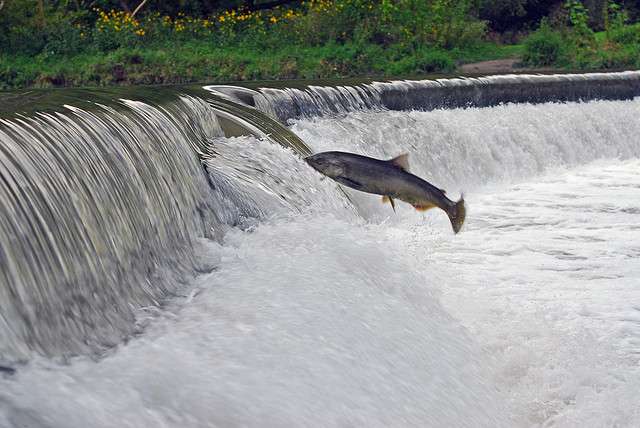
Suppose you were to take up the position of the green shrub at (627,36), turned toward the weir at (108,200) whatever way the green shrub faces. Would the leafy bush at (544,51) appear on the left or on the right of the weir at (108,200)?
right

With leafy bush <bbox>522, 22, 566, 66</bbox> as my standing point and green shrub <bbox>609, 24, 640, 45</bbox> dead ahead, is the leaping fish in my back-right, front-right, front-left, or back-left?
back-right

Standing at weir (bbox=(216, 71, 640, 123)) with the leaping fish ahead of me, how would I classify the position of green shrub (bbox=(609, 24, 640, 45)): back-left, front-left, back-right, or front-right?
back-left

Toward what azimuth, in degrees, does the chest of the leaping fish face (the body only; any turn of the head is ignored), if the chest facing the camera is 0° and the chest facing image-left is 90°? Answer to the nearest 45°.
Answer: approximately 90°

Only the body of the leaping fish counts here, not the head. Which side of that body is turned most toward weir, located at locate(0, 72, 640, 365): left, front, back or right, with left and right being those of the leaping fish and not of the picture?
front

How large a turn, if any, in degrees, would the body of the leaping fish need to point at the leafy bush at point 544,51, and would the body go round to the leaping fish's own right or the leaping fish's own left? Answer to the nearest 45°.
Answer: approximately 90° to the leaping fish's own right

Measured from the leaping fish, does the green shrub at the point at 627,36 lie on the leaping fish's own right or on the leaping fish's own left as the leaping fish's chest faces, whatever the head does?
on the leaping fish's own right

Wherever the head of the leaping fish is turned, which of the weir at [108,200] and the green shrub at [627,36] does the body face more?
the weir
